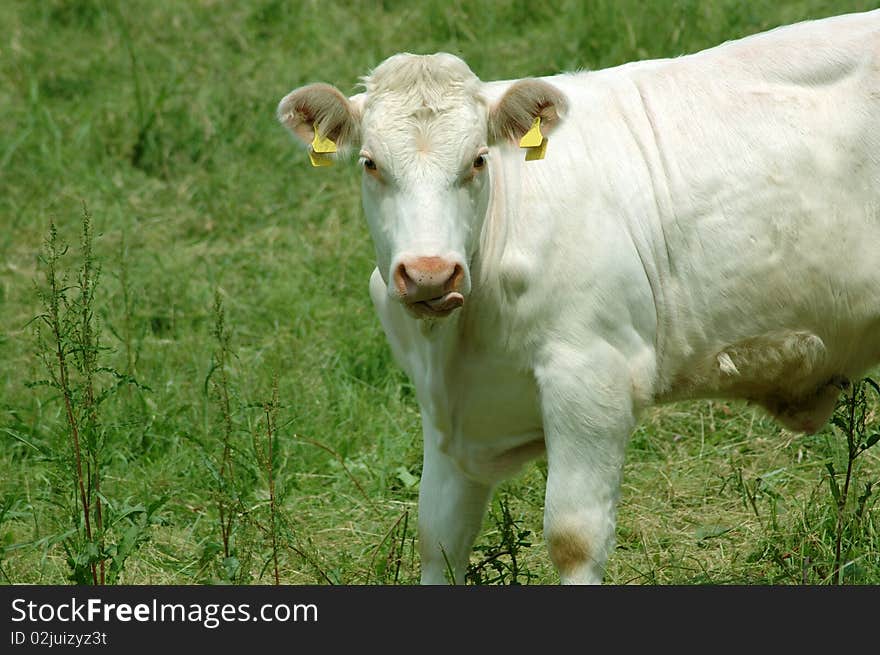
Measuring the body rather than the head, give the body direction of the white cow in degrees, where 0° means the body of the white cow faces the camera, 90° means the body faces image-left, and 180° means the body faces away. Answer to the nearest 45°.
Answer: approximately 45°
